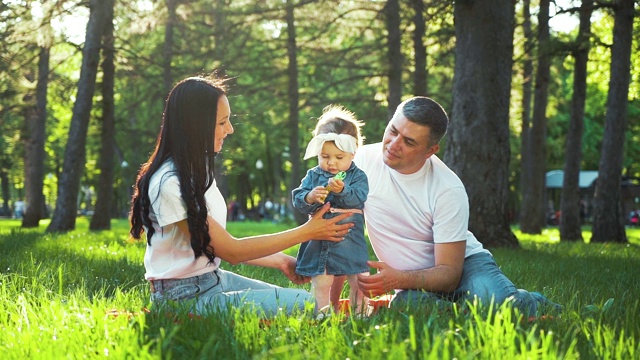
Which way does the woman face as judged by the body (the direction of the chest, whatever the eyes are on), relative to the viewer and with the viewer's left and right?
facing to the right of the viewer

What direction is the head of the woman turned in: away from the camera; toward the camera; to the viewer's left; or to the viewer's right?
to the viewer's right

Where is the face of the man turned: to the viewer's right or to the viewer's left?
to the viewer's left

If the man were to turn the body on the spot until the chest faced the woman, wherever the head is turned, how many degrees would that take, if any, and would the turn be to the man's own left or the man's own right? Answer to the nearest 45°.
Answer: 0° — they already face them

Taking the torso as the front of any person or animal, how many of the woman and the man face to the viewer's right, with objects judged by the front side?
1
